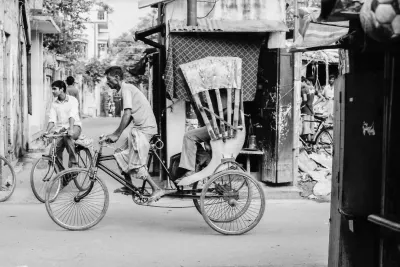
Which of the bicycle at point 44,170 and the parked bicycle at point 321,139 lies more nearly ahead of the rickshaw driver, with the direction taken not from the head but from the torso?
the bicycle

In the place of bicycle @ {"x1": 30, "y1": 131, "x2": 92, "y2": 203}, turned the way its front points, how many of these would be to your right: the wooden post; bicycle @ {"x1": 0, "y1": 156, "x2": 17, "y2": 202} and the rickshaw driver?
1

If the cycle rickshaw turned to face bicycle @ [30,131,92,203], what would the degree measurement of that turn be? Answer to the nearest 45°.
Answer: approximately 45° to its right

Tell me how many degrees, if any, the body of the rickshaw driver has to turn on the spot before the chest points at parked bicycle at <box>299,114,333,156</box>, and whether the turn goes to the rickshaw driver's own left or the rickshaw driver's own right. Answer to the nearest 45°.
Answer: approximately 135° to the rickshaw driver's own right

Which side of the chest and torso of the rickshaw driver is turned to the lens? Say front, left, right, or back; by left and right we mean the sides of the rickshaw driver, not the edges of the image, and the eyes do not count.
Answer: left

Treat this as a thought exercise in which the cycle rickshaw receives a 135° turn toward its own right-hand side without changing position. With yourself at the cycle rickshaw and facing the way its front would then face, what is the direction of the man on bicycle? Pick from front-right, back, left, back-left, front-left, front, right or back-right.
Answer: left

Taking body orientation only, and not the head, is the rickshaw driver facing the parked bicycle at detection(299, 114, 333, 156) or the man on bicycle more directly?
the man on bicycle

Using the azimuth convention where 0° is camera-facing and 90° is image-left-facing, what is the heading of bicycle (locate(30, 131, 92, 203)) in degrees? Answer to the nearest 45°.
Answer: approximately 45°

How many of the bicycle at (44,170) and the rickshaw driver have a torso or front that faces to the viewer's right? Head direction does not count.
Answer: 0

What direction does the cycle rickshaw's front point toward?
to the viewer's left

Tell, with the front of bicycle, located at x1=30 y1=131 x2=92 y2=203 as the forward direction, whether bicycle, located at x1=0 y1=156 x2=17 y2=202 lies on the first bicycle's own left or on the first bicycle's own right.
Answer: on the first bicycle's own right
